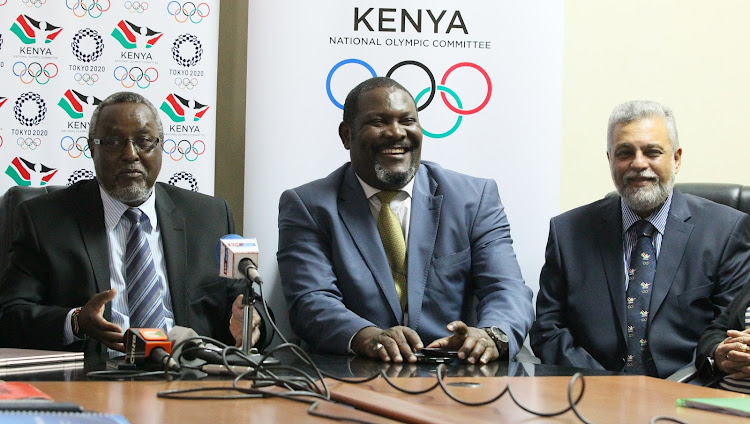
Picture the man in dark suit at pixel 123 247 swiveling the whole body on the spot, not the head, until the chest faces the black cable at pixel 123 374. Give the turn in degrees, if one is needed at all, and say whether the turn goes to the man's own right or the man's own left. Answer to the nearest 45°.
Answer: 0° — they already face it

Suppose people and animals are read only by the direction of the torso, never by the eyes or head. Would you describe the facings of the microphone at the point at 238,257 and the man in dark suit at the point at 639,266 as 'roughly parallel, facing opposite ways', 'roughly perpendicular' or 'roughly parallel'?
roughly perpendicular

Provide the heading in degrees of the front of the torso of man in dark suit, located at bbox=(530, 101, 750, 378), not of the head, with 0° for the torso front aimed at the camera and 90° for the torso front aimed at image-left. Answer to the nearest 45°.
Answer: approximately 0°

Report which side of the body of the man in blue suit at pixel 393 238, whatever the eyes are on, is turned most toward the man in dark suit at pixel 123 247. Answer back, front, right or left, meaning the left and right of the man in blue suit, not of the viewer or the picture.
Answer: right

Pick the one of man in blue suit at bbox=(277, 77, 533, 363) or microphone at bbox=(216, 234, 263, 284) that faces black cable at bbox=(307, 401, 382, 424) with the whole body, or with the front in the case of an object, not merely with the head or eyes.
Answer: the man in blue suit
